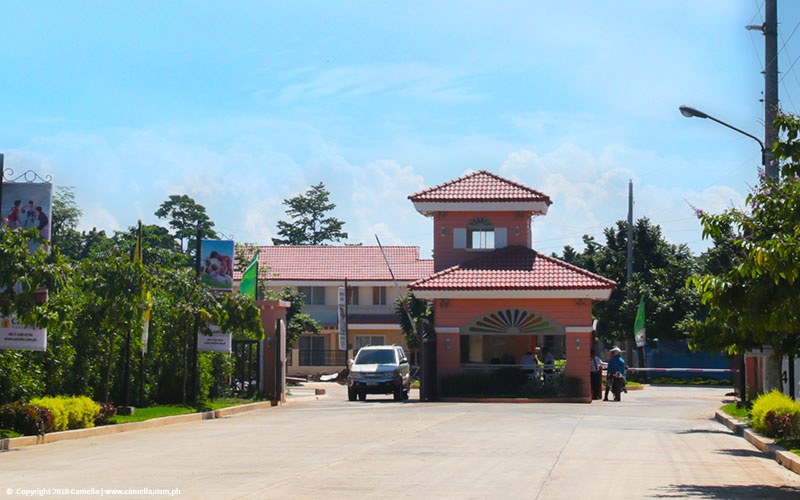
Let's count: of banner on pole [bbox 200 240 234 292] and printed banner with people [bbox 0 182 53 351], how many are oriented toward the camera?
2

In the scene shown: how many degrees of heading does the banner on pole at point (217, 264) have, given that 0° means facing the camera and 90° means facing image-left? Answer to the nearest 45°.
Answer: approximately 0°

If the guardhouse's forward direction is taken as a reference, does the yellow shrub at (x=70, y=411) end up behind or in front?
in front

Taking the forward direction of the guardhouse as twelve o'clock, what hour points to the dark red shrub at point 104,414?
The dark red shrub is roughly at 1 o'clock from the guardhouse.

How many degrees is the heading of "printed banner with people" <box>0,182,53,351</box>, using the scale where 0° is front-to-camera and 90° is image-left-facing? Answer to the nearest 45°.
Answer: approximately 0°

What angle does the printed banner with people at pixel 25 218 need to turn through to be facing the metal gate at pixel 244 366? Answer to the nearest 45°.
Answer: approximately 135° to its left

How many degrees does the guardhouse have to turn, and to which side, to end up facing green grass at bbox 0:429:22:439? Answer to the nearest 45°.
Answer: approximately 45° to its right

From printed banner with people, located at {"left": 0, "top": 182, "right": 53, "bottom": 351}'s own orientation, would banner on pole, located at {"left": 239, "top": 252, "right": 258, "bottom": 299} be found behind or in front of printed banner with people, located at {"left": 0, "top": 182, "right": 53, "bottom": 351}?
behind

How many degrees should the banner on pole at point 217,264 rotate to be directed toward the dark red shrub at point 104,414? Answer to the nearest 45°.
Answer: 0° — it already faces it
